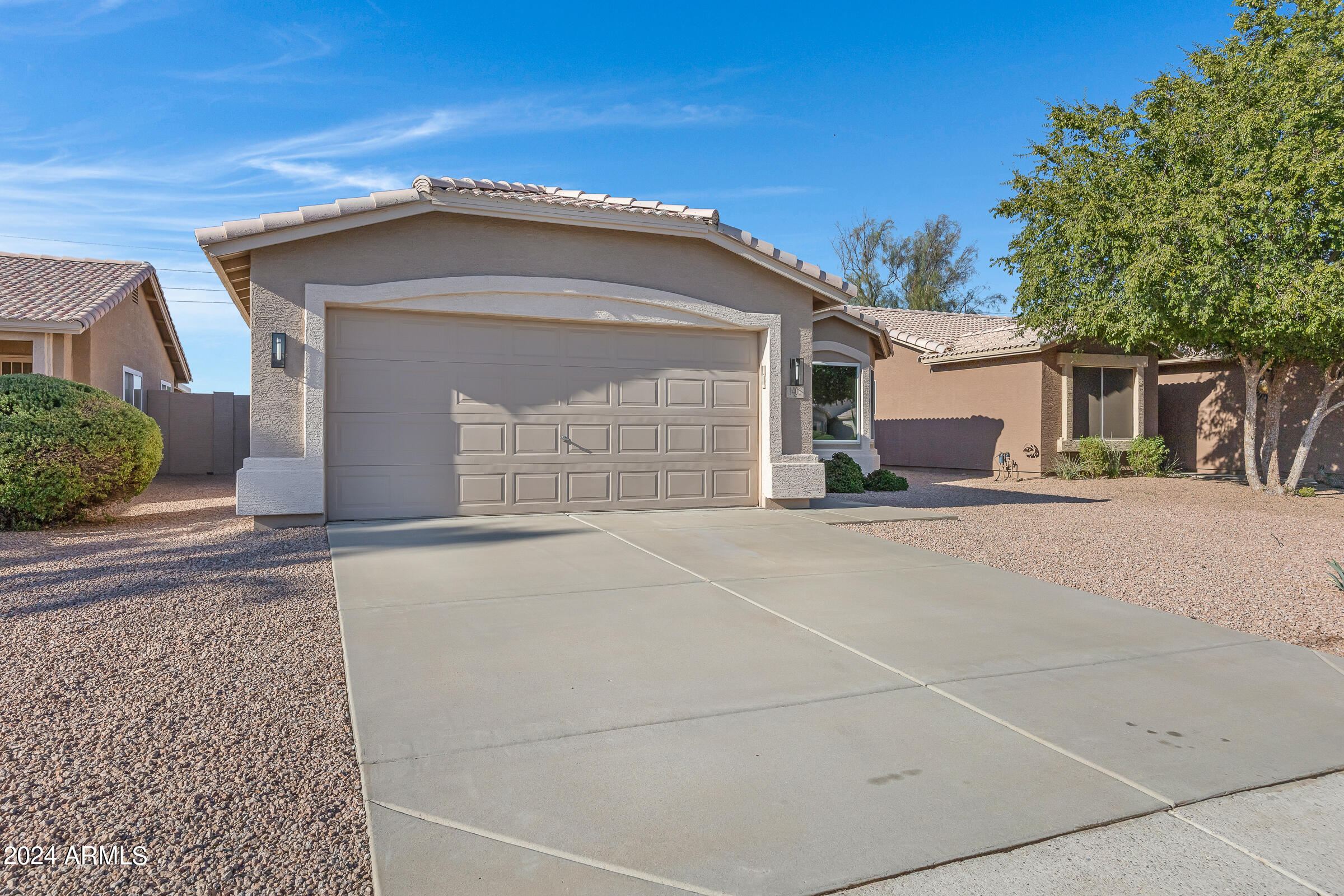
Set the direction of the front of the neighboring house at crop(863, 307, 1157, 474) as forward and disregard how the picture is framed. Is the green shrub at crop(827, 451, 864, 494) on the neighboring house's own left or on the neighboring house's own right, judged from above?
on the neighboring house's own right

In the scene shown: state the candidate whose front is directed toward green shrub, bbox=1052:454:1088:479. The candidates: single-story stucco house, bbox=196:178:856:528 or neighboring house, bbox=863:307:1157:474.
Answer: the neighboring house

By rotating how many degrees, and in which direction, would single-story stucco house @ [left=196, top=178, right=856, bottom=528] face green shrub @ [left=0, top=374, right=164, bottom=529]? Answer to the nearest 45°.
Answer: approximately 90° to its right

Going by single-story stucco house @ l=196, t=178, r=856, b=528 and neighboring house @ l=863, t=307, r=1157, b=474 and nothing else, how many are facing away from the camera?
0

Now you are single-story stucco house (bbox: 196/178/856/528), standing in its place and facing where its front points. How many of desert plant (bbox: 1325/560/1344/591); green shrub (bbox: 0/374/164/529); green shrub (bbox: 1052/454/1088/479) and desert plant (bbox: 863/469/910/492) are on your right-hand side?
1

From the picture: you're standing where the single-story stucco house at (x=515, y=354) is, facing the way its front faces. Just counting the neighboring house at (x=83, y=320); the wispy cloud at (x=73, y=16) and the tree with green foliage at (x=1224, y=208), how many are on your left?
1

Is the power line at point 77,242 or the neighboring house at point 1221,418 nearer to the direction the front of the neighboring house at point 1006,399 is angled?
the neighboring house

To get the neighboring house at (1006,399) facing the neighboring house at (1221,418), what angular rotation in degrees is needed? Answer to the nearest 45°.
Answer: approximately 90° to its left

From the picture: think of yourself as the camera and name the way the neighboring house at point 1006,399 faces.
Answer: facing the viewer and to the right of the viewer

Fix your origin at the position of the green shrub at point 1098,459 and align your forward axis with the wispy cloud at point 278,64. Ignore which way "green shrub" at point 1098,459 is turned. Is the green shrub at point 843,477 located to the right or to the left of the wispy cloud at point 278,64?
left

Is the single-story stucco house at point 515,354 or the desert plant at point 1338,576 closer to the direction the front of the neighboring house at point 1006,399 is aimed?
the desert plant

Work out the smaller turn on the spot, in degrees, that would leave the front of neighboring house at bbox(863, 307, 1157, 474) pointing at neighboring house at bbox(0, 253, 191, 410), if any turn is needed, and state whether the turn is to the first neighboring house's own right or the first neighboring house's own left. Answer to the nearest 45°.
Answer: approximately 90° to the first neighboring house's own right
